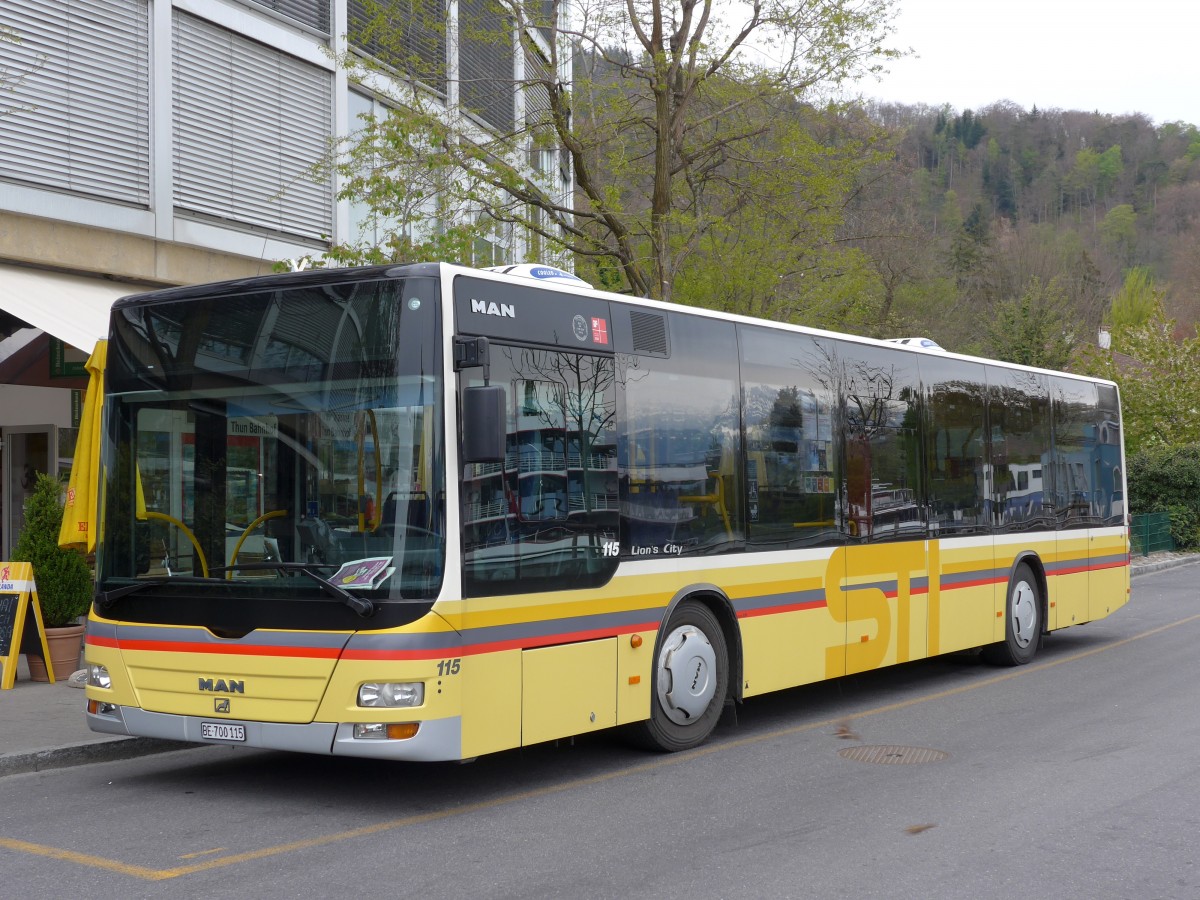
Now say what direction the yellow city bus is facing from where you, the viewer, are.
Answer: facing the viewer and to the left of the viewer

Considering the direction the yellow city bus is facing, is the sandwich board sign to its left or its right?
on its right

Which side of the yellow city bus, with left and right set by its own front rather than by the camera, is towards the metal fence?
back

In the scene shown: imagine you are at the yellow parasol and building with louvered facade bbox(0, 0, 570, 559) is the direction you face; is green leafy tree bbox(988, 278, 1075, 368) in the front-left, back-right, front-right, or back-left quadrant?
front-right

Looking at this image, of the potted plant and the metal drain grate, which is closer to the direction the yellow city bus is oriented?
the potted plant

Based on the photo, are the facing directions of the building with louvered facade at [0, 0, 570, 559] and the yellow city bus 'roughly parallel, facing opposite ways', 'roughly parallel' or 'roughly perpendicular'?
roughly perpendicular

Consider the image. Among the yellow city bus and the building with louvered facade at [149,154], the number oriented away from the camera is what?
0

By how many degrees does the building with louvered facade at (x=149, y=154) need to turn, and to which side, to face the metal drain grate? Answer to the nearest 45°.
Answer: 0° — it already faces it
